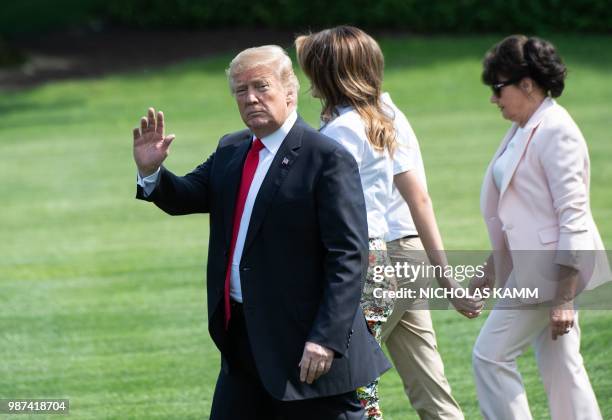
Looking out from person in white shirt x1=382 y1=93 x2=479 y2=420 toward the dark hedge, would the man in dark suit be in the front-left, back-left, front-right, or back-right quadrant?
back-left

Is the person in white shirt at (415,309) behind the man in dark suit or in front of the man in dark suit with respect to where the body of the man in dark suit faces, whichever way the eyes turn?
behind

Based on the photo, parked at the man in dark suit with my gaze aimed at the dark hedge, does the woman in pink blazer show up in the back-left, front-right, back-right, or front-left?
front-right

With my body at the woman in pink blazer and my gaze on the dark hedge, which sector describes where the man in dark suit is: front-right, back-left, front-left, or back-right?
back-left
